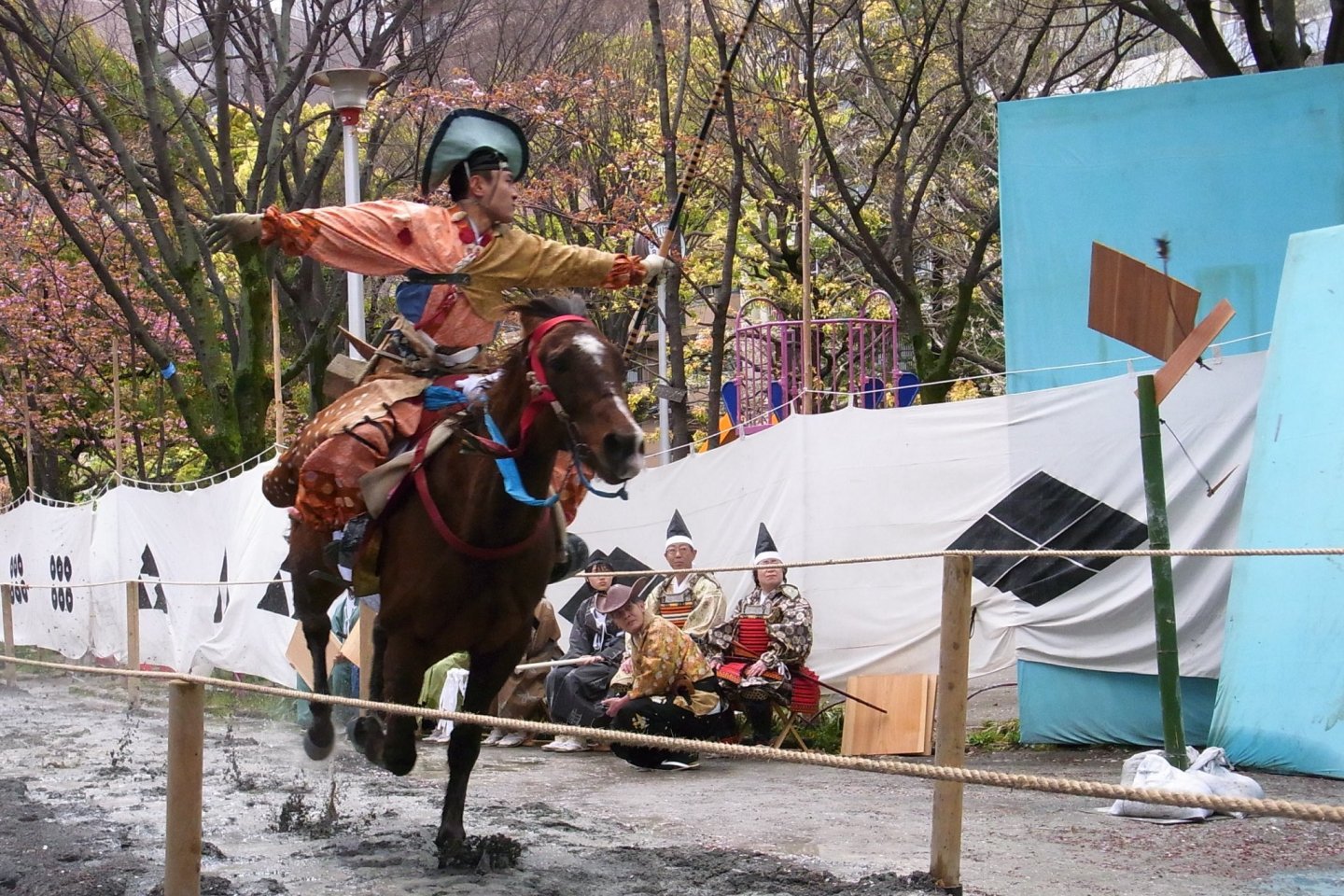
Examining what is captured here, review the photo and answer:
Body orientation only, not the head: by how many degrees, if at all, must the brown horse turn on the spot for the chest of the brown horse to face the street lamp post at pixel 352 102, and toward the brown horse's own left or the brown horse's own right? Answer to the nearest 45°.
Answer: approximately 135° to the brown horse's own left

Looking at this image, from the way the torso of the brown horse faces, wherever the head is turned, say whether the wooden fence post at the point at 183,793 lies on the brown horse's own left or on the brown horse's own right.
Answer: on the brown horse's own right

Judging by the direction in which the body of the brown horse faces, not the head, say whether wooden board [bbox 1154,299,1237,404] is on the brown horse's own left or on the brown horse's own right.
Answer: on the brown horse's own left

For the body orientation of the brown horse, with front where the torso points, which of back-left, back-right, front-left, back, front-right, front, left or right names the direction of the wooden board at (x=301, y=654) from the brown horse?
back-left

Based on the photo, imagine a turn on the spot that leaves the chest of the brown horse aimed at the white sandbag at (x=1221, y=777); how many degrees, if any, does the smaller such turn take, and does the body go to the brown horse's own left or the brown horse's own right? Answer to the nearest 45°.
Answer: approximately 45° to the brown horse's own left

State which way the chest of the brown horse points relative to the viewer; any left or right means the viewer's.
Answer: facing the viewer and to the right of the viewer

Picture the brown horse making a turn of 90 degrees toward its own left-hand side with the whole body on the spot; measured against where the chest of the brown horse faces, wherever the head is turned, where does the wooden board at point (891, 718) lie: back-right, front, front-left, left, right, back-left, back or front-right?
front

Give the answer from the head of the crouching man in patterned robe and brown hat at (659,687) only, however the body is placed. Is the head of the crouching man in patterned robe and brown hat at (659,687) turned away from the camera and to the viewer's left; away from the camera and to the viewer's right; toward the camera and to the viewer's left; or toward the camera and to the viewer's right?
toward the camera and to the viewer's left

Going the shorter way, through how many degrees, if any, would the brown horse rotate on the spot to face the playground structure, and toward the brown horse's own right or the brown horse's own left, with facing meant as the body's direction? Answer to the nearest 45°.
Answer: approximately 135° to the brown horse's own left

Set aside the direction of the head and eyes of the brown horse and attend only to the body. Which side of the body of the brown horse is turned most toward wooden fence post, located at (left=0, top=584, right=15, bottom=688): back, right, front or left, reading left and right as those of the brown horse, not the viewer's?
back

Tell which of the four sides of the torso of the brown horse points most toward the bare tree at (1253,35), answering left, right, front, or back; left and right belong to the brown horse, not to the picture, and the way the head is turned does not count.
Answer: left

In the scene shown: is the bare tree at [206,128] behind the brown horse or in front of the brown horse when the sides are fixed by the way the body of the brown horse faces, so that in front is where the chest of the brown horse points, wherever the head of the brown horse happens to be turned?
behind
